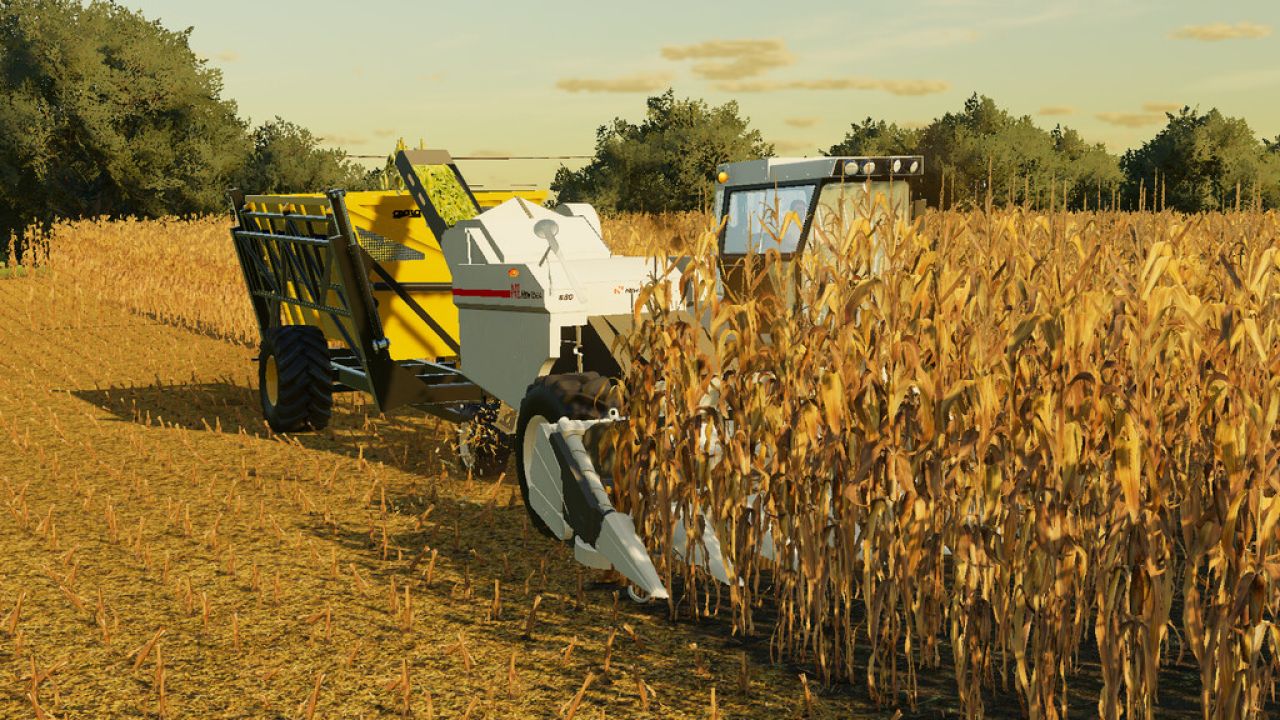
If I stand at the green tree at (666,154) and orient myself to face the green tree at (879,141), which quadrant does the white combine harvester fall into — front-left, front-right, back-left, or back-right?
back-right

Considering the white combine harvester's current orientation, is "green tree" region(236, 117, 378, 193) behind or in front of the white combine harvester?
behind

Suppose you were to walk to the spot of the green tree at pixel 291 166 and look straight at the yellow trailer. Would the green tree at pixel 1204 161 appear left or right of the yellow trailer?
left
